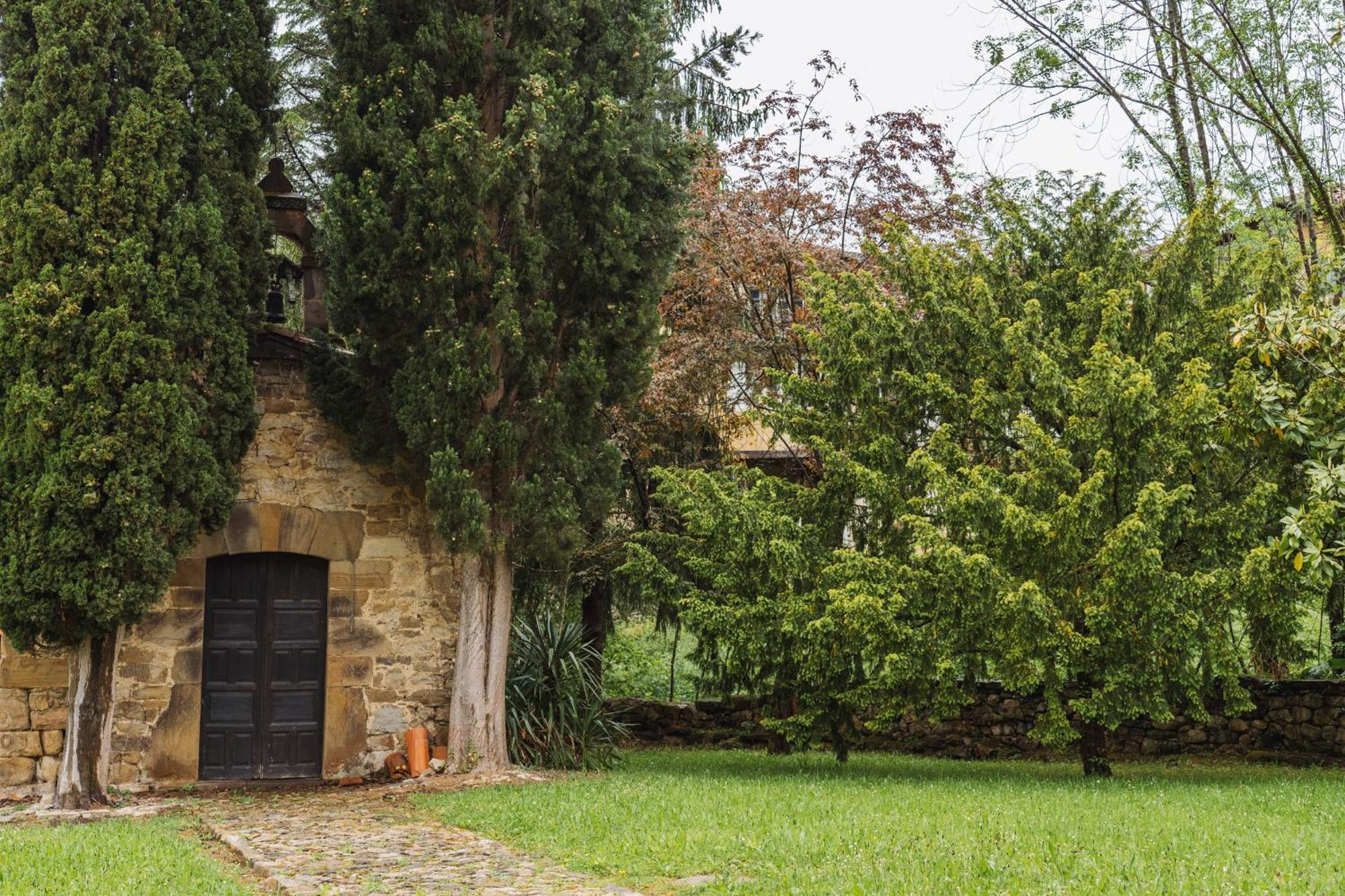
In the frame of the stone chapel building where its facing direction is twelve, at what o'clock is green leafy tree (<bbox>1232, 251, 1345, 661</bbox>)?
The green leafy tree is roughly at 10 o'clock from the stone chapel building.

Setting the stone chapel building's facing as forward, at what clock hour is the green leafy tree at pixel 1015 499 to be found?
The green leafy tree is roughly at 10 o'clock from the stone chapel building.

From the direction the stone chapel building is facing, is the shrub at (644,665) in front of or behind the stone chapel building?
behind

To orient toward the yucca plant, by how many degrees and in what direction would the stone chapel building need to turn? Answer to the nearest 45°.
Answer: approximately 90° to its left

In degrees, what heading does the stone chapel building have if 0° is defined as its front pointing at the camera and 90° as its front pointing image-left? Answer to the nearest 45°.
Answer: approximately 0°

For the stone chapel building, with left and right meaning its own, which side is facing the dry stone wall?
left
